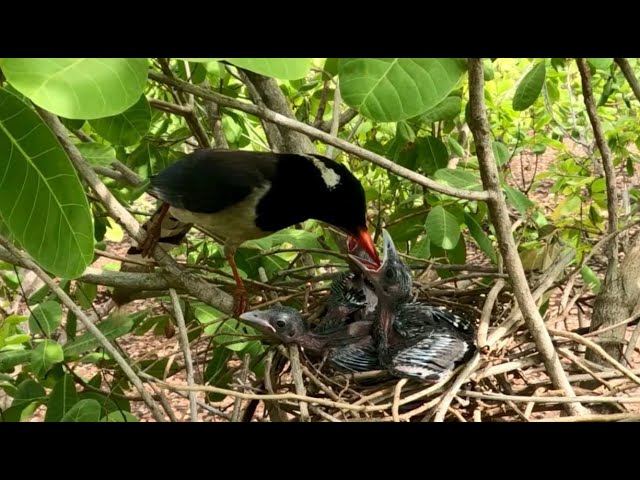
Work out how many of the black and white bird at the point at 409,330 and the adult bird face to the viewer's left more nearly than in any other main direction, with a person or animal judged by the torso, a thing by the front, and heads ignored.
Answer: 1

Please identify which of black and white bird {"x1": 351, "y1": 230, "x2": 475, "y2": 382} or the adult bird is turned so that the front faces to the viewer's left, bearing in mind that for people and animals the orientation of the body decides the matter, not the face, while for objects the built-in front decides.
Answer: the black and white bird

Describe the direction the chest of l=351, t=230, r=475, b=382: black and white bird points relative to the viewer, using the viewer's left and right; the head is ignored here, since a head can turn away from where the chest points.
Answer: facing to the left of the viewer

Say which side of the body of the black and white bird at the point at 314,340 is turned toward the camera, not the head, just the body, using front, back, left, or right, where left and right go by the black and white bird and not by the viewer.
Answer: left

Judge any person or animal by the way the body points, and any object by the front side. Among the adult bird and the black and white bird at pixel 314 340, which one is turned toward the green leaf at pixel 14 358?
the black and white bird

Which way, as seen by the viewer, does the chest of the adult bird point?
to the viewer's right

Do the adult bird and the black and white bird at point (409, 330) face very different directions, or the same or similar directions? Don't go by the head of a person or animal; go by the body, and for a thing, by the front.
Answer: very different directions

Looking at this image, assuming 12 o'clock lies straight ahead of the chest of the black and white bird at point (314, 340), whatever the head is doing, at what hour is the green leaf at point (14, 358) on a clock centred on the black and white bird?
The green leaf is roughly at 12 o'clock from the black and white bird.

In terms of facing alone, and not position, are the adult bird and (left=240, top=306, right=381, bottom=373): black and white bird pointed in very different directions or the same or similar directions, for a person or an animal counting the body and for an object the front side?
very different directions
